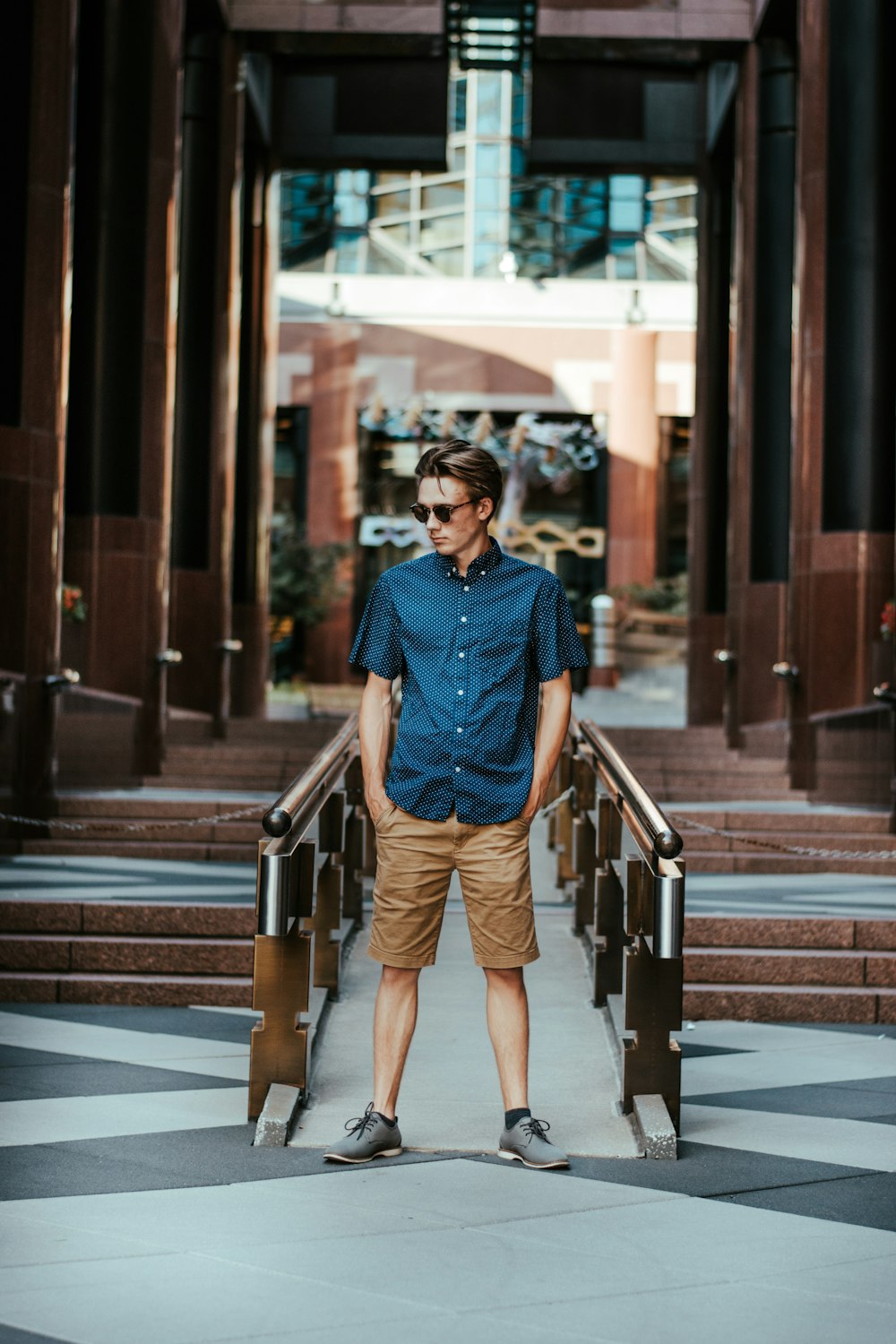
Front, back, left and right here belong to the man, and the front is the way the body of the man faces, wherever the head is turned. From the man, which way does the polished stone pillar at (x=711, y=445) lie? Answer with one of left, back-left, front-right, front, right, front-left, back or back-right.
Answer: back

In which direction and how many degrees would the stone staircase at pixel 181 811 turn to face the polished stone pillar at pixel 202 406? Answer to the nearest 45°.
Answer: approximately 180°

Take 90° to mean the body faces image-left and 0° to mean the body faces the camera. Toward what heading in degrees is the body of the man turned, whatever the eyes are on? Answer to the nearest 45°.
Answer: approximately 0°

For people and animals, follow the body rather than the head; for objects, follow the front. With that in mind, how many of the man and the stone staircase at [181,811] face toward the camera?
2

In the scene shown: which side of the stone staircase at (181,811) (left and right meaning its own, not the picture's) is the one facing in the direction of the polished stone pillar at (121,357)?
back

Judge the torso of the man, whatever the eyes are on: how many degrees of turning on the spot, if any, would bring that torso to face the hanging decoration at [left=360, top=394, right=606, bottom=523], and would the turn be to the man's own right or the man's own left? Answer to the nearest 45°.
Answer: approximately 180°

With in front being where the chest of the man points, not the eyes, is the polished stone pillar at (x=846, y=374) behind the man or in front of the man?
behind

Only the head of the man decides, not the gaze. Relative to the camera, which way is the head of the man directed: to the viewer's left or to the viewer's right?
to the viewer's left

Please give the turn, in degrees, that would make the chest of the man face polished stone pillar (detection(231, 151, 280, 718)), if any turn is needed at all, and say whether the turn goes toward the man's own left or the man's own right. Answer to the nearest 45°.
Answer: approximately 180°

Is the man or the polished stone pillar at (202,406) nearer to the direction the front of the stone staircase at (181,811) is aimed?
the man
